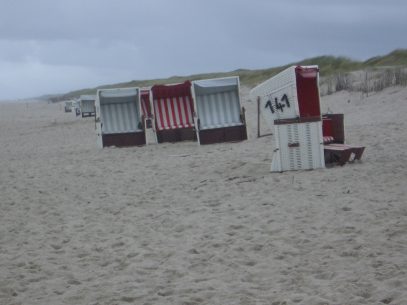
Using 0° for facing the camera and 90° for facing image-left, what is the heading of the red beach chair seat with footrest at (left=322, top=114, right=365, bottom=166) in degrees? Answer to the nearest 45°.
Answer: approximately 315°

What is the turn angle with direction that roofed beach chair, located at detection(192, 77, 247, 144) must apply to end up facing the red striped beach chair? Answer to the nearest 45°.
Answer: approximately 135° to its right

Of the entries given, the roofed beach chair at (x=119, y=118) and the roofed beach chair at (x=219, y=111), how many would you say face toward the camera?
2

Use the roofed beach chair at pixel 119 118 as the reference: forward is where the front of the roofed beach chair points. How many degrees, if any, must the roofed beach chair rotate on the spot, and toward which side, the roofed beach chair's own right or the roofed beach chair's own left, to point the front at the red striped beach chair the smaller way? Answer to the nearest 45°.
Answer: approximately 90° to the roofed beach chair's own left

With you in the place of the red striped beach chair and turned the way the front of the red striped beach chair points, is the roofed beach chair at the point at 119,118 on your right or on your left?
on your right

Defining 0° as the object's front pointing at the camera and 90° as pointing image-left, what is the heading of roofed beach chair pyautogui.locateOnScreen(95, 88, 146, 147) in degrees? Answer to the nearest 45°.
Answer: approximately 0°
